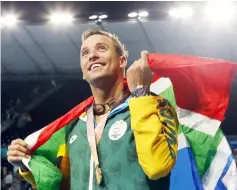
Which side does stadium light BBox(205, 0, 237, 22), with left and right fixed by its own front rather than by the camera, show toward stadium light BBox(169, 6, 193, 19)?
right

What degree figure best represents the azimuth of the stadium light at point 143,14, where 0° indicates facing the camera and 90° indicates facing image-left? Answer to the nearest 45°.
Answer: approximately 0°

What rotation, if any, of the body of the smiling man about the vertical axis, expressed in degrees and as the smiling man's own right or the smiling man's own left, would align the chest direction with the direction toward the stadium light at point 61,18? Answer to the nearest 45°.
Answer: approximately 135° to the smiling man's own right

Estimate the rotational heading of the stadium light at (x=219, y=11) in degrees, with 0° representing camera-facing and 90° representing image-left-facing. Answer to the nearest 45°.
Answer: approximately 0°

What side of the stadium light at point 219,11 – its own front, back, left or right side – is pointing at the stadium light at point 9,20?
right

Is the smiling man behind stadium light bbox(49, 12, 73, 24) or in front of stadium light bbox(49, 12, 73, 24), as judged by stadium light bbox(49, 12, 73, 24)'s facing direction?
in front

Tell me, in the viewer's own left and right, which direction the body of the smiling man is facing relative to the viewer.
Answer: facing the viewer and to the left of the viewer

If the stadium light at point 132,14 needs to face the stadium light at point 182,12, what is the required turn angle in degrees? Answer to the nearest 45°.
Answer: approximately 90° to its left

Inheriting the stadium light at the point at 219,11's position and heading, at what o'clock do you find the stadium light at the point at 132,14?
the stadium light at the point at 132,14 is roughly at 2 o'clock from the stadium light at the point at 219,11.

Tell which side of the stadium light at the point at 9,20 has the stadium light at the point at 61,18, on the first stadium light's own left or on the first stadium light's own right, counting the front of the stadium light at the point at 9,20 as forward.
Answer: on the first stadium light's own left
